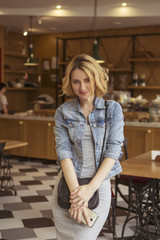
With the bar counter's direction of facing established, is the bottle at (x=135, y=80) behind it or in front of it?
behind

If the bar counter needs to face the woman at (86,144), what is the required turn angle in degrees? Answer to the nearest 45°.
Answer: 0° — it already faces them

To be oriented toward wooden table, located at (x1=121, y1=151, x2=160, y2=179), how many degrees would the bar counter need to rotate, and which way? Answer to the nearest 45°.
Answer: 0° — it already faces it

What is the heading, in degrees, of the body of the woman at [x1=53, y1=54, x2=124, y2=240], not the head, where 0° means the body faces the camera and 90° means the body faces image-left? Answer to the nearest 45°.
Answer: approximately 0°

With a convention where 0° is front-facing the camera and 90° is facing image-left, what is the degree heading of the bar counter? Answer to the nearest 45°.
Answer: approximately 0°

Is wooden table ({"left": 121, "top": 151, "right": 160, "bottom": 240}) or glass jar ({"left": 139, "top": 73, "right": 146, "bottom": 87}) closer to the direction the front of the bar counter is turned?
the wooden table

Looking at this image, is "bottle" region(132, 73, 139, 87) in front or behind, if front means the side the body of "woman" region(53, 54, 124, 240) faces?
behind

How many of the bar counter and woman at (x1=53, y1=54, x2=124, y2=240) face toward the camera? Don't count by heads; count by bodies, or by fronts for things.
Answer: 2

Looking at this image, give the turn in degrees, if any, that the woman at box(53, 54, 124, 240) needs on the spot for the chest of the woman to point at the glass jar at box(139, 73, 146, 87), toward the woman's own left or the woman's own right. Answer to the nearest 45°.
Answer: approximately 180°

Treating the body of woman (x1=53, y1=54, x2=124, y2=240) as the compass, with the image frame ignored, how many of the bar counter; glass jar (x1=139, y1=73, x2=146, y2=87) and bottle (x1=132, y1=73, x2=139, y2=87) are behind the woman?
3
